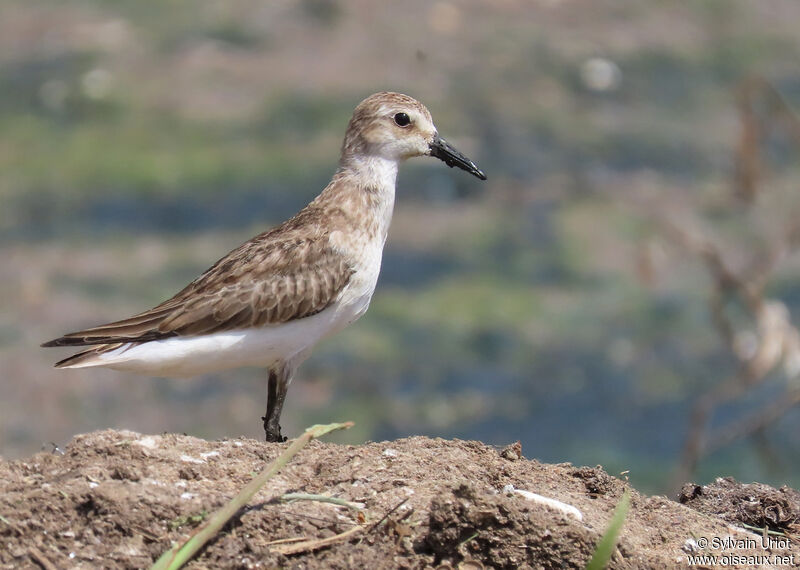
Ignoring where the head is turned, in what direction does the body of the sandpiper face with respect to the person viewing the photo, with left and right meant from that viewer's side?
facing to the right of the viewer
